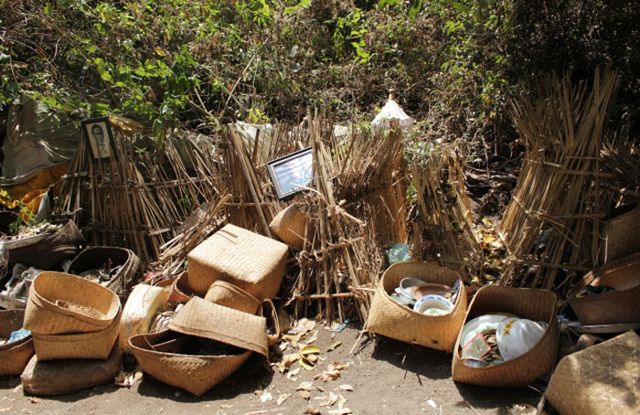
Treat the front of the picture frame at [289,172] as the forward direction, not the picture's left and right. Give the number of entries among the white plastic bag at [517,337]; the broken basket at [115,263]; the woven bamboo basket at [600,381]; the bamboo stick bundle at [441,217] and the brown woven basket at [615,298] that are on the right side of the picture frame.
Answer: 1

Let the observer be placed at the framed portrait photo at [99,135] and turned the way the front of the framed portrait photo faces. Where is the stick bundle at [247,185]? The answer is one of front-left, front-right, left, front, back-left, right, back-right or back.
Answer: front-left

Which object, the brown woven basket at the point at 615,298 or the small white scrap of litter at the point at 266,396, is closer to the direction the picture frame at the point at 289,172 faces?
the small white scrap of litter

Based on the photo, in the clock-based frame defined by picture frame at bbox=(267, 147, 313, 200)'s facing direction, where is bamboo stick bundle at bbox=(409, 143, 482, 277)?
The bamboo stick bundle is roughly at 10 o'clock from the picture frame.

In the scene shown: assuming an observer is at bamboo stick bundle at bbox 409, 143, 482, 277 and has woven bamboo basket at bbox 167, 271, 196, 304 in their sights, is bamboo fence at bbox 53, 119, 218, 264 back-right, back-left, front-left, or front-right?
front-right

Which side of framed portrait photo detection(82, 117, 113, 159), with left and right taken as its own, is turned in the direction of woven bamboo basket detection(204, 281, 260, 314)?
front

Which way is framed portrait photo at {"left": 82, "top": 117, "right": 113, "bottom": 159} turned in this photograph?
toward the camera

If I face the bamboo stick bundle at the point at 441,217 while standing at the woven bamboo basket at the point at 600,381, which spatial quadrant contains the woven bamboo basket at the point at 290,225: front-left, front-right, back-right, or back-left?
front-left

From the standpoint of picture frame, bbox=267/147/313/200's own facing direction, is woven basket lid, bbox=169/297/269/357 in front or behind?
in front

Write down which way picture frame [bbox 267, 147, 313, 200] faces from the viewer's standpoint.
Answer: facing the viewer

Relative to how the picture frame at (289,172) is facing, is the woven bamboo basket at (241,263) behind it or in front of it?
in front

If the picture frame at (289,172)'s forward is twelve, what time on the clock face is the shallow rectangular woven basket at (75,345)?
The shallow rectangular woven basket is roughly at 2 o'clock from the picture frame.

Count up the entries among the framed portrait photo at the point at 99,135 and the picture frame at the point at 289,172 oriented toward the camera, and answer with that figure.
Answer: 2

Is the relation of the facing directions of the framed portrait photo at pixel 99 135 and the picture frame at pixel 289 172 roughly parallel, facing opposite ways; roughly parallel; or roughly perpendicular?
roughly parallel

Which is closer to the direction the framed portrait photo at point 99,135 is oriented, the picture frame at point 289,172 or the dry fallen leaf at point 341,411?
the dry fallen leaf

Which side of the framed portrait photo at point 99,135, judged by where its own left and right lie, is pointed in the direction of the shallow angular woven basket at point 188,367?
front

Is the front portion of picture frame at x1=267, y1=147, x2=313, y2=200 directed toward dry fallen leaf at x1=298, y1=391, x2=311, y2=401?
yes
